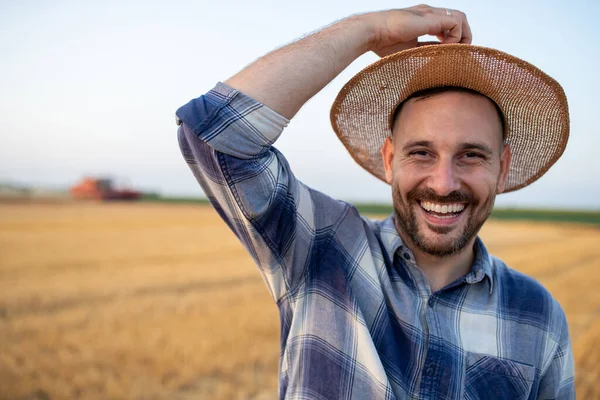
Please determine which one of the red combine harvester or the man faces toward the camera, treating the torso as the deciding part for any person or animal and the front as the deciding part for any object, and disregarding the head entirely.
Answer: the man

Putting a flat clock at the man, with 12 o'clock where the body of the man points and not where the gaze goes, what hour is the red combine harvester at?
The red combine harvester is roughly at 5 o'clock from the man.

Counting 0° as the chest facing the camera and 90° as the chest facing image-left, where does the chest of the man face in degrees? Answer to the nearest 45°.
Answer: approximately 0°
